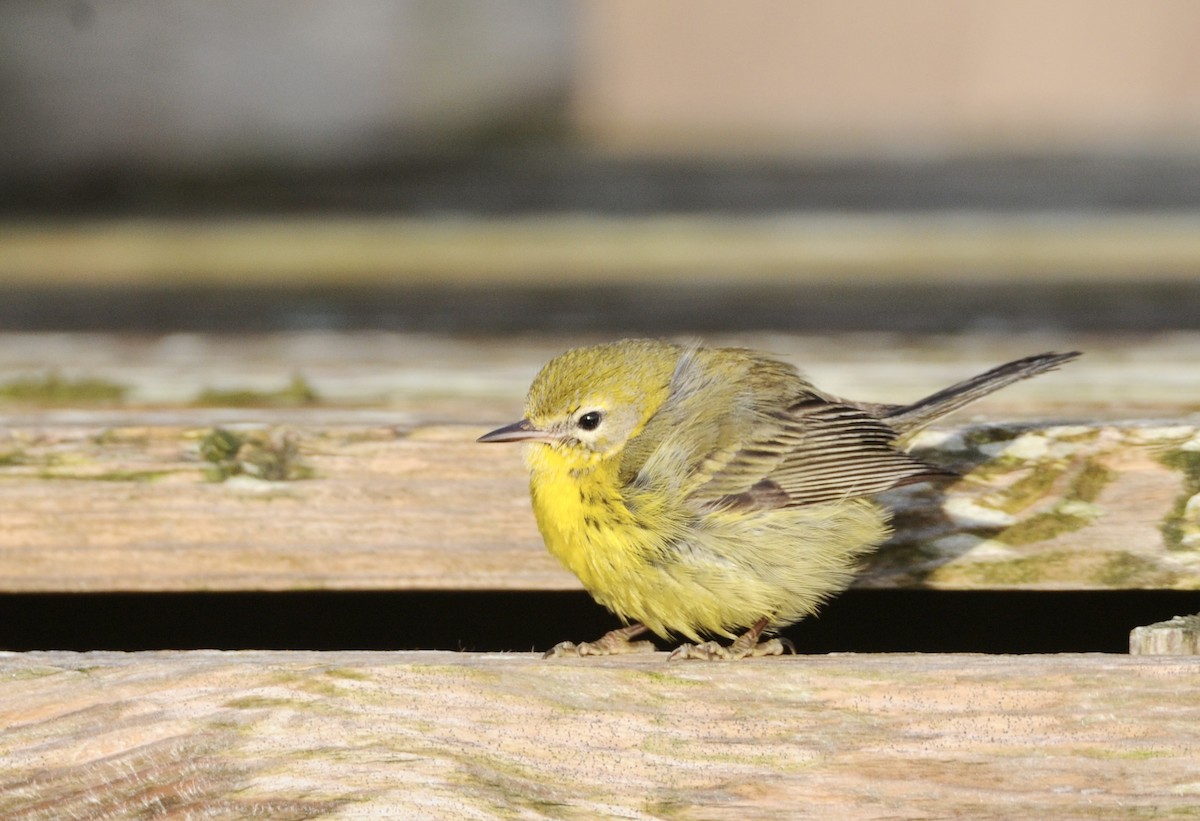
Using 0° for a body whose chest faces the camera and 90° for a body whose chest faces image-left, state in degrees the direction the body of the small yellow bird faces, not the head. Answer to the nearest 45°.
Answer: approximately 90°
